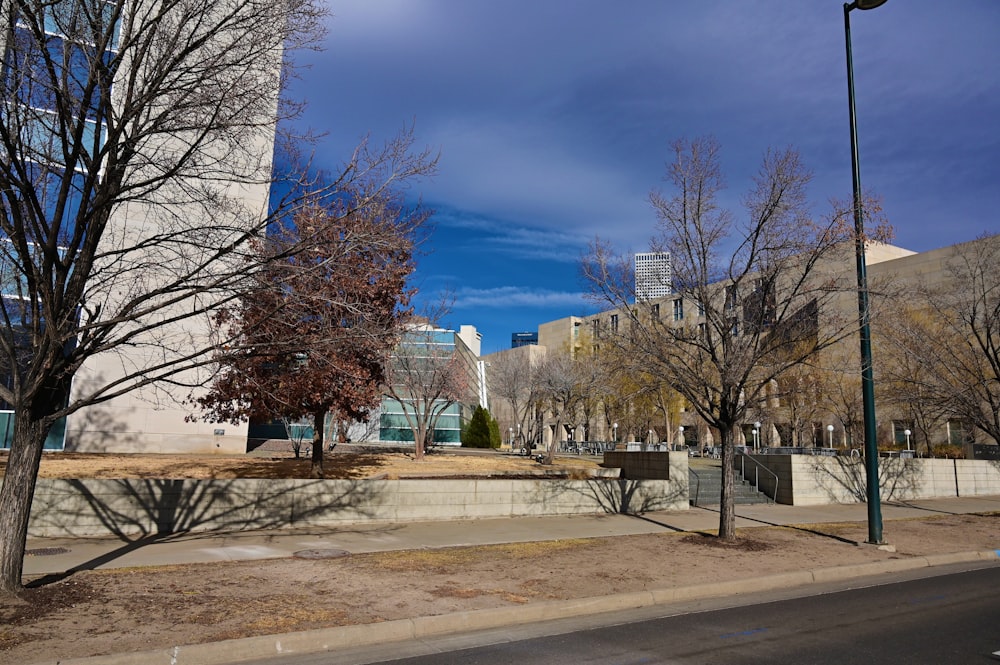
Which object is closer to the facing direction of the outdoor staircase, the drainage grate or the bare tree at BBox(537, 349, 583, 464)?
the drainage grate

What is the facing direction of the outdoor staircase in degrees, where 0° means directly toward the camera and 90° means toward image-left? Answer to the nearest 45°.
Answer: approximately 0°

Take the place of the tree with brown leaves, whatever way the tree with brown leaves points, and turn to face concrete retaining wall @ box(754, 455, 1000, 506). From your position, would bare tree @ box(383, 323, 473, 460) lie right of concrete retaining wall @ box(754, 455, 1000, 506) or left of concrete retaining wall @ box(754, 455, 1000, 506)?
left

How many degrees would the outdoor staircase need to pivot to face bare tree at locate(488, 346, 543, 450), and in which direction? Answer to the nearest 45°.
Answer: approximately 135° to its right

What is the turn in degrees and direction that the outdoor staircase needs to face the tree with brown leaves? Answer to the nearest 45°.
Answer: approximately 45° to its right

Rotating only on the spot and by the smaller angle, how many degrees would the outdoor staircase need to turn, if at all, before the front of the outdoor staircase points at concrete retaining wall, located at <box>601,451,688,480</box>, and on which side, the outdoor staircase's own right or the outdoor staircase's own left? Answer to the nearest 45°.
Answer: approximately 45° to the outdoor staircase's own right

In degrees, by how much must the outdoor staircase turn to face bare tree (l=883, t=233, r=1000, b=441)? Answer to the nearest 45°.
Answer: approximately 135° to its left
